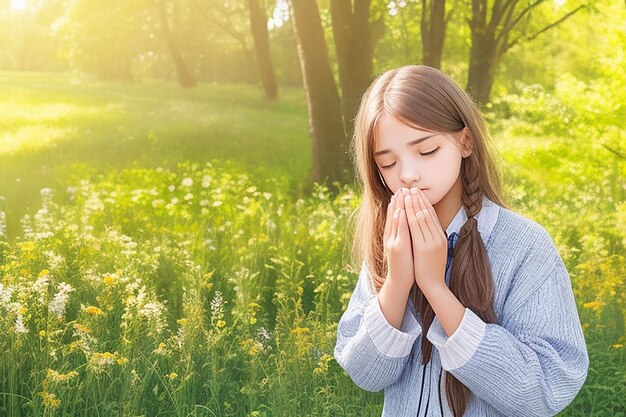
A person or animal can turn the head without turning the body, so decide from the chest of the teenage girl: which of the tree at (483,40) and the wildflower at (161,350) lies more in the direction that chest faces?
the wildflower

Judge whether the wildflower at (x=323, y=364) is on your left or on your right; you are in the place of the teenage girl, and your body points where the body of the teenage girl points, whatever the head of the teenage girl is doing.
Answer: on your right

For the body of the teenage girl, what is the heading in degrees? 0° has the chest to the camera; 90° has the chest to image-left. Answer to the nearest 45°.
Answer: approximately 45°

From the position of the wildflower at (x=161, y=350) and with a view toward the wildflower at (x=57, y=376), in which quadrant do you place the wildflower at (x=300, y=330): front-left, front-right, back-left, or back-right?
back-left

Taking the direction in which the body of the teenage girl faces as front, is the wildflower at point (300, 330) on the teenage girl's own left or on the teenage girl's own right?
on the teenage girl's own right

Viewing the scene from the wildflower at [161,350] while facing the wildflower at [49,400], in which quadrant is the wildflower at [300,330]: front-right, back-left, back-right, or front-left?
back-left

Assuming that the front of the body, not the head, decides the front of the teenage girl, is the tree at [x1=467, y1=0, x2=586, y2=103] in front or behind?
behind

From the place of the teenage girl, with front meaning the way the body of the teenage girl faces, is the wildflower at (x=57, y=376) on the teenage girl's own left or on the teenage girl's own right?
on the teenage girl's own right
